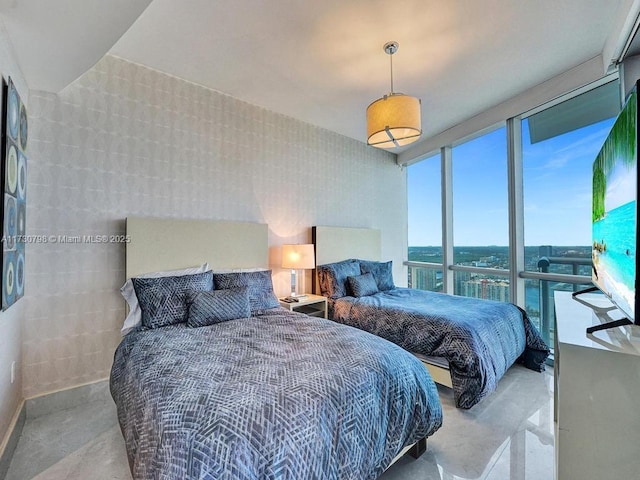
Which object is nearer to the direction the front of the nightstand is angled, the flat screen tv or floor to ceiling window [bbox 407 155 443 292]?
the flat screen tv

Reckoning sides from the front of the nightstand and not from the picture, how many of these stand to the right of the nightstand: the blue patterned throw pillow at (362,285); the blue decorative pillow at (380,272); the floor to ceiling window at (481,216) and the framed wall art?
1

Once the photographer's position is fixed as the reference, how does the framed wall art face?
facing to the right of the viewer

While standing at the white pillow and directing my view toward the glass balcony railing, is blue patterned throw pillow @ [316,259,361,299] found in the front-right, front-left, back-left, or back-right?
front-left

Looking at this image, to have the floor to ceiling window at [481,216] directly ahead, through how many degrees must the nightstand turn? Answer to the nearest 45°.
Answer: approximately 45° to its left

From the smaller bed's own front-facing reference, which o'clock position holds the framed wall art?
The framed wall art is roughly at 3 o'clock from the smaller bed.

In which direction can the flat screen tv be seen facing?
to the viewer's left

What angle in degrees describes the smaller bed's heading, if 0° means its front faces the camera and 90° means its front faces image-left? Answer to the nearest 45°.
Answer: approximately 315°

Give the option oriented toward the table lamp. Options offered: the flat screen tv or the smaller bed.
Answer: the flat screen tv

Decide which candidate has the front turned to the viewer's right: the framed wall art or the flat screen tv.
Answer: the framed wall art

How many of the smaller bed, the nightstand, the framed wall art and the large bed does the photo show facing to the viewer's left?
0
